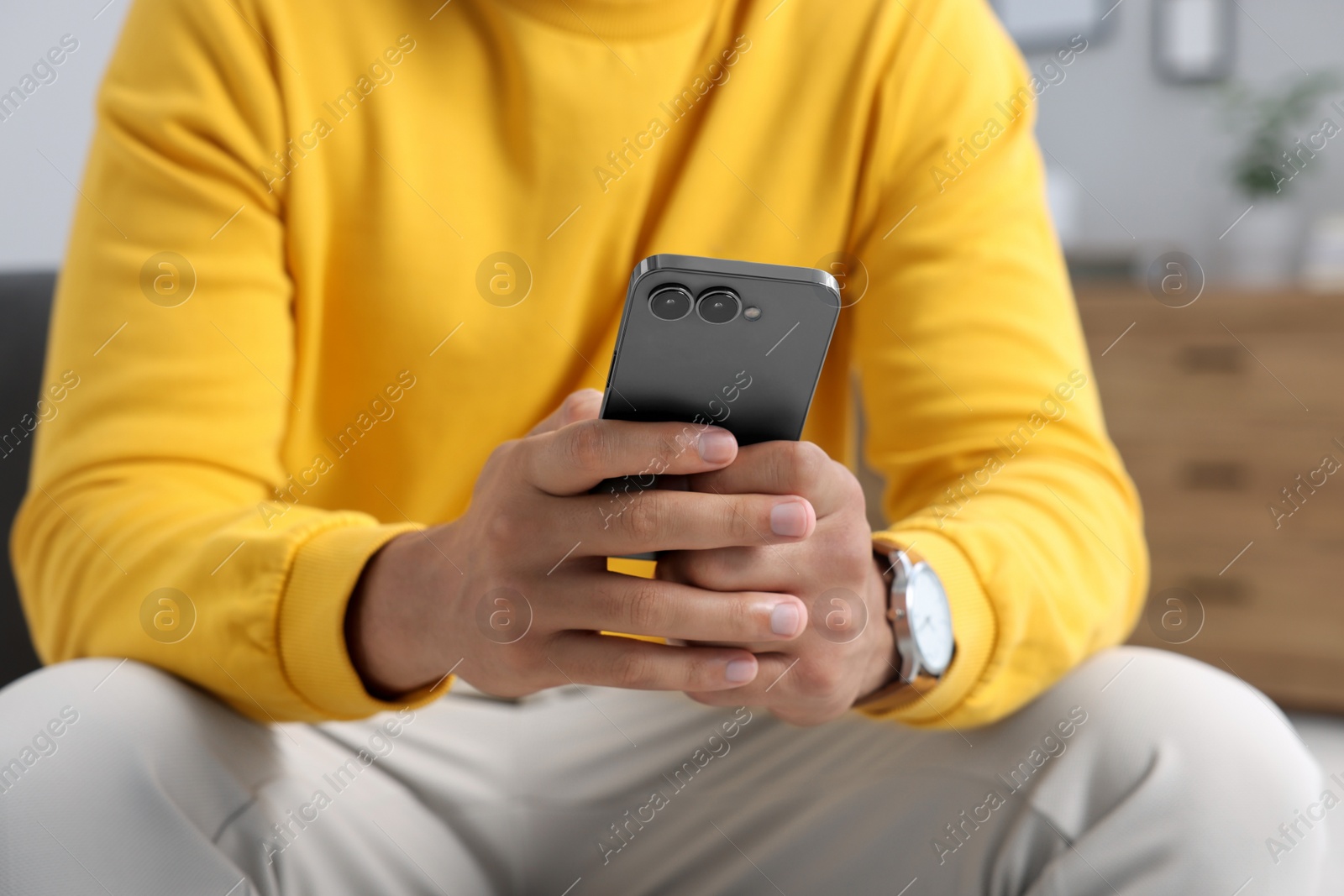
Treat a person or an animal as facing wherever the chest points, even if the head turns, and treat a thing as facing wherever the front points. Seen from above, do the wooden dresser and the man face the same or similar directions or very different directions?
same or similar directions

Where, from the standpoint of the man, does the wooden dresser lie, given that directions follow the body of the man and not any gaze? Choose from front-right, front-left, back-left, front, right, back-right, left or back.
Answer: back-left

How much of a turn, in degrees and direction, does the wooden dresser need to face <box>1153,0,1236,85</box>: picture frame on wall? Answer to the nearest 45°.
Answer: approximately 180°

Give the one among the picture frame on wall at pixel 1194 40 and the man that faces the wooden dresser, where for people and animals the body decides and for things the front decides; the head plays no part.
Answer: the picture frame on wall

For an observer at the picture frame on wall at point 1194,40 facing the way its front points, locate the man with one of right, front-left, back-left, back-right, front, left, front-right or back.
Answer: front

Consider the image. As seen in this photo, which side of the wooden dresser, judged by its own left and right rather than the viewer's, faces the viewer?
front

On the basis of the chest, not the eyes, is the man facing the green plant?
no

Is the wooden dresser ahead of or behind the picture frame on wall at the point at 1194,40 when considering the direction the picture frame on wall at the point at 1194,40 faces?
ahead

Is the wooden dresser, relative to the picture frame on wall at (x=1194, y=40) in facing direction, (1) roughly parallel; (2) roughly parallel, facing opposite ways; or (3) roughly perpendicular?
roughly parallel

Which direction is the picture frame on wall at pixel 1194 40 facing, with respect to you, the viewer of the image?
facing the viewer
